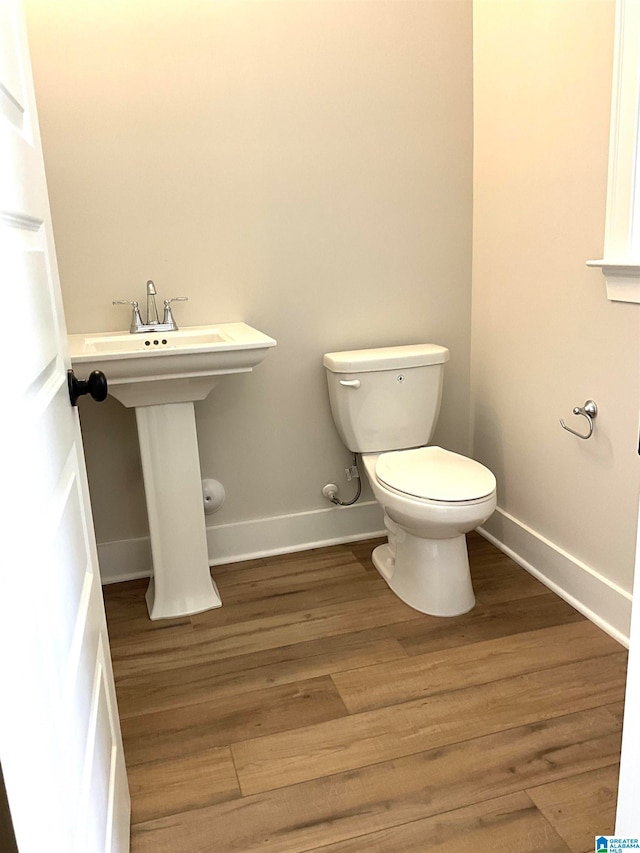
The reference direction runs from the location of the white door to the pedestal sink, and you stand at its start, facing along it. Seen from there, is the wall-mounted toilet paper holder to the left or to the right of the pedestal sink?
right

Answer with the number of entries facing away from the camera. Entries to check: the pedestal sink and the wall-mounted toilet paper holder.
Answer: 0

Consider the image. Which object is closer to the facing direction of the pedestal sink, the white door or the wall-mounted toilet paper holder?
the white door

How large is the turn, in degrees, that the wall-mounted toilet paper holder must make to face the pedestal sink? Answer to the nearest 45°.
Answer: approximately 45° to its right

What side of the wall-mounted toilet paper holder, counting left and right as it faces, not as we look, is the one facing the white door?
front

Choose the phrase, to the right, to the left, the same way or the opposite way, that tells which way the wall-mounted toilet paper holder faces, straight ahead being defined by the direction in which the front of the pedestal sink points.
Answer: to the right

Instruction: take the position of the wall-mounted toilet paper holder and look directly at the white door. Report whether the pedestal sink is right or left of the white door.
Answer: right

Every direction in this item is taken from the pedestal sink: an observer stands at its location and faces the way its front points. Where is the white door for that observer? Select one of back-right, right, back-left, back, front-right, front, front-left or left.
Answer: front

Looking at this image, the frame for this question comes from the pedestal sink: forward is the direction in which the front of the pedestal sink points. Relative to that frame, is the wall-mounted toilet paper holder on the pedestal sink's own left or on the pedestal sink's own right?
on the pedestal sink's own left

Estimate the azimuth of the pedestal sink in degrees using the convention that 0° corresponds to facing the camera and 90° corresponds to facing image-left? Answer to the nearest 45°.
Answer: approximately 0°

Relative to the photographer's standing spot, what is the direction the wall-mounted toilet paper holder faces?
facing the viewer and to the left of the viewer
